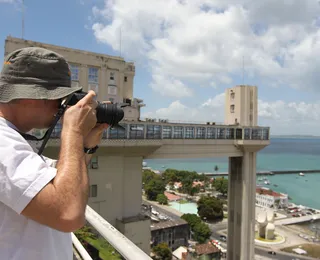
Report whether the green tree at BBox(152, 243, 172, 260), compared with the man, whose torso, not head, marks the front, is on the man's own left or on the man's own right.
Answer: on the man's own left

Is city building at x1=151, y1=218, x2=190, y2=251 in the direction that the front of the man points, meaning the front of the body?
no

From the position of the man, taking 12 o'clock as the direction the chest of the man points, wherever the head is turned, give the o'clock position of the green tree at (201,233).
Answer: The green tree is roughly at 10 o'clock from the man.

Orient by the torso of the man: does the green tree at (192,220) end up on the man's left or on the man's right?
on the man's left

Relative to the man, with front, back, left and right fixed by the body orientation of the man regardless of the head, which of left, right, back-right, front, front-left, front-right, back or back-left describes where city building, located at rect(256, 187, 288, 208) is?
front-left

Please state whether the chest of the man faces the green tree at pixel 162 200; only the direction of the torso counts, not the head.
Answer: no

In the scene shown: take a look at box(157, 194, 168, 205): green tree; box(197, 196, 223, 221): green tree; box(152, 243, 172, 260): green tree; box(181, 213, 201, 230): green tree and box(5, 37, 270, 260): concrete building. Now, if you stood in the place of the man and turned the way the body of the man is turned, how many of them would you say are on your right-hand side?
0

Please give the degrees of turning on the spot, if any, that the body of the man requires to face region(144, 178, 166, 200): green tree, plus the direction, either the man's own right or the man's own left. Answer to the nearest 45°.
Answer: approximately 90° to the man's own left

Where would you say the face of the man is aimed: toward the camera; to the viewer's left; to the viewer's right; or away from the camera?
to the viewer's right

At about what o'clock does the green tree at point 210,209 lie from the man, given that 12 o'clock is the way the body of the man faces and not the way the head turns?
The green tree is roughly at 10 o'clock from the man.

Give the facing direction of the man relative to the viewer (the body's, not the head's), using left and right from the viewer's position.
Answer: facing to the right of the viewer

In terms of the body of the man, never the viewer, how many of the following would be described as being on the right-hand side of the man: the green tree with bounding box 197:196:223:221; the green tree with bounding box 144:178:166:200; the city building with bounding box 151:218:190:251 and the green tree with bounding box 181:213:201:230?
0

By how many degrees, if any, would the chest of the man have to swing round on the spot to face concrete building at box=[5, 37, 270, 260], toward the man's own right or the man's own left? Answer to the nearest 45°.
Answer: approximately 90° to the man's own left
